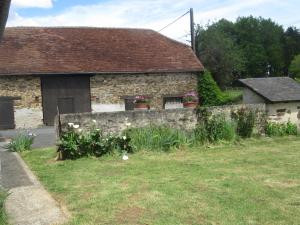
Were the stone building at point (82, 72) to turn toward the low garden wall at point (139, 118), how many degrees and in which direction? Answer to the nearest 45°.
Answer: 0° — it already faces it

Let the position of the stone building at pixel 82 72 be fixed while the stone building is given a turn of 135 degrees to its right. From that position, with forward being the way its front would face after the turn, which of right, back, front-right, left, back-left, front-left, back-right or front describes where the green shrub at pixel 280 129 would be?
back

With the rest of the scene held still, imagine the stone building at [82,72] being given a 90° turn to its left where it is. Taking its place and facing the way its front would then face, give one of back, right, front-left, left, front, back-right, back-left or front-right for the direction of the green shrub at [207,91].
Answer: front

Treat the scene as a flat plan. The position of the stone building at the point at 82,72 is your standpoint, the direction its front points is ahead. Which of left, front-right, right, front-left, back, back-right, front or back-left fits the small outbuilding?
front-left

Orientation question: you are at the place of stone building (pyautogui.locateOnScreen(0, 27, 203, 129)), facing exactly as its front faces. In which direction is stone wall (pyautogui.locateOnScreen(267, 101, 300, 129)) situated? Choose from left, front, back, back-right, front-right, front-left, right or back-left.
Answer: front-left

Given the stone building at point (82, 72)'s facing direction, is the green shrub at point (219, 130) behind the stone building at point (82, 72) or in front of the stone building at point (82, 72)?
in front

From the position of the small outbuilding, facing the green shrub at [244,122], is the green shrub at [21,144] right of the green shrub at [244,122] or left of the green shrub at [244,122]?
right

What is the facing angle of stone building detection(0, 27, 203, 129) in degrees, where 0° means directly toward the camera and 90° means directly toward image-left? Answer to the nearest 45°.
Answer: approximately 0°

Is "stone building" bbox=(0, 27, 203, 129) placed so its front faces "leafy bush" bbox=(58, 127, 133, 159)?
yes
